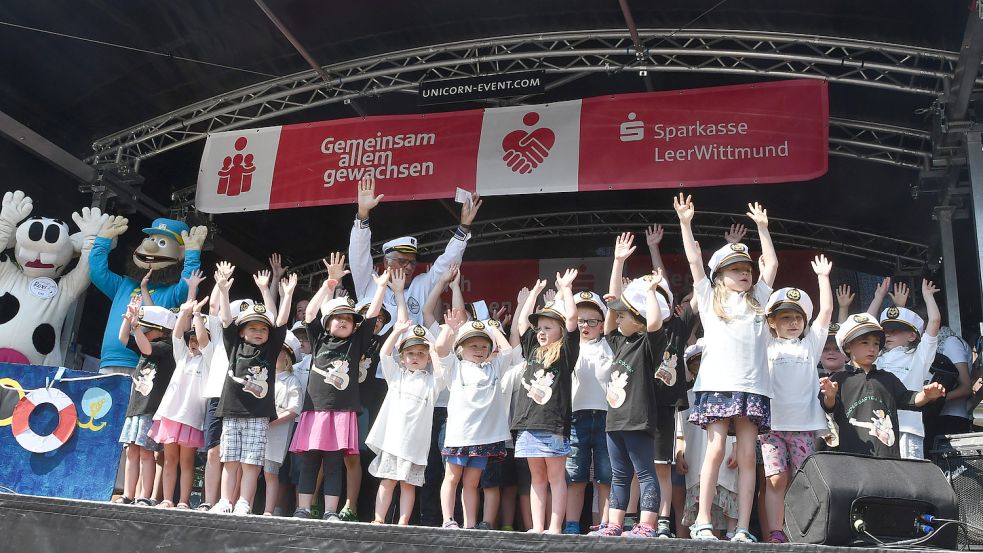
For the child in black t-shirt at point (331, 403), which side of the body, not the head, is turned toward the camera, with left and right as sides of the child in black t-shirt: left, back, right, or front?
front

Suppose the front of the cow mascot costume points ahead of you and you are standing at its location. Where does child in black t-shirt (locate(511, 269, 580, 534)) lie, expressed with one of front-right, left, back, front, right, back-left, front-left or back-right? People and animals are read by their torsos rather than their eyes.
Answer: front-left

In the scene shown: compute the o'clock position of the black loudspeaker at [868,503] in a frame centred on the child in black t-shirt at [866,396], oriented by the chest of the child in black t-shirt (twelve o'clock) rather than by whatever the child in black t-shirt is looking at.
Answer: The black loudspeaker is roughly at 12 o'clock from the child in black t-shirt.

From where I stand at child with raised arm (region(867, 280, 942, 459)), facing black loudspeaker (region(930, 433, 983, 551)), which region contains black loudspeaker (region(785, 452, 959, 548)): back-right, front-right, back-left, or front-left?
front-right

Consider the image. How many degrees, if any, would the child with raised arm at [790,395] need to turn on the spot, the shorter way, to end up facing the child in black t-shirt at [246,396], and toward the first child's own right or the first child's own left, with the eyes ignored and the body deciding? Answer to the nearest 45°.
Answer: approximately 90° to the first child's own right

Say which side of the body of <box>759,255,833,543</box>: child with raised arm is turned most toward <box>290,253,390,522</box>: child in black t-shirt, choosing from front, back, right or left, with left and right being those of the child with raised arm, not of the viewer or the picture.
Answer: right

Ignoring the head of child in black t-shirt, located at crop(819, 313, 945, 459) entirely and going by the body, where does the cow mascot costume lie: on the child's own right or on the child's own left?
on the child's own right

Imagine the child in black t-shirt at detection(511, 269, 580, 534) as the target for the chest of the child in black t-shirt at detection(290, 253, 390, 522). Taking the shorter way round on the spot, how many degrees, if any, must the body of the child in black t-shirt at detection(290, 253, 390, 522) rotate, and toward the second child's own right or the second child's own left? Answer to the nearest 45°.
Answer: approximately 45° to the second child's own left

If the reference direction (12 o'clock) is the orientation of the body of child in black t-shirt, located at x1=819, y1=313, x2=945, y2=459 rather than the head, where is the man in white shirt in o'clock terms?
The man in white shirt is roughly at 3 o'clock from the child in black t-shirt.

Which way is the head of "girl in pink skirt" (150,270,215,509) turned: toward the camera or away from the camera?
toward the camera

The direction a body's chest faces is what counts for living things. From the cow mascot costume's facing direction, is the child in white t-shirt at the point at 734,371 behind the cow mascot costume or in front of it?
in front

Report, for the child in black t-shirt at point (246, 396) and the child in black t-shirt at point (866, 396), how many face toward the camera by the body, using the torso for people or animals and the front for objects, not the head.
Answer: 2

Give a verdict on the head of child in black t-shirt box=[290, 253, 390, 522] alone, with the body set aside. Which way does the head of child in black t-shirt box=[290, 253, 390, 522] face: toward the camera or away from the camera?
toward the camera

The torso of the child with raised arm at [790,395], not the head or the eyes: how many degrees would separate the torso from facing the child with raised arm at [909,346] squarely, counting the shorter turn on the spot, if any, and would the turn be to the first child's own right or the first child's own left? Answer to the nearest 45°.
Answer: approximately 135° to the first child's own left

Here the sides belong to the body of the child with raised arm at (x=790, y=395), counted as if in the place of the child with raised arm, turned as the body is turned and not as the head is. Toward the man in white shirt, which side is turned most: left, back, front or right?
right

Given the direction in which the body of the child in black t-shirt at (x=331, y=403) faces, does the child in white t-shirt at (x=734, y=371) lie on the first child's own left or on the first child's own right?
on the first child's own left

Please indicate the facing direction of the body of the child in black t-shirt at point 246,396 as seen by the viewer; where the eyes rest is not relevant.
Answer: toward the camera
